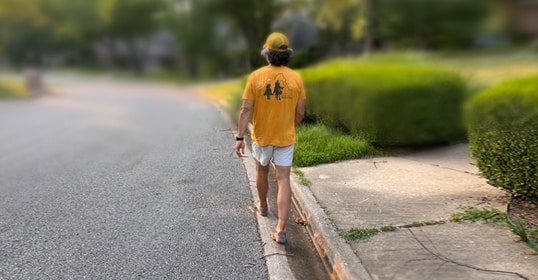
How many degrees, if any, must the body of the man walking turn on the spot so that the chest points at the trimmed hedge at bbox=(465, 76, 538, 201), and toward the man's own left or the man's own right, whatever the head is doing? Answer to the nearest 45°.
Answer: approximately 90° to the man's own right

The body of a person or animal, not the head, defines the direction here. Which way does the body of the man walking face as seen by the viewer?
away from the camera

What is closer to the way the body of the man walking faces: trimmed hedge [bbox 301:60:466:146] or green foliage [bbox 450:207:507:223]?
the trimmed hedge

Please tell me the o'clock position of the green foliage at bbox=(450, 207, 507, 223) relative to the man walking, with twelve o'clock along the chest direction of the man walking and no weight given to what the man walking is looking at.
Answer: The green foliage is roughly at 3 o'clock from the man walking.

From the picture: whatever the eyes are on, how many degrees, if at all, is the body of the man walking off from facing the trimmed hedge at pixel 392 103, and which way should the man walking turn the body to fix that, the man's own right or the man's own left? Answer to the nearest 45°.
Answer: approximately 45° to the man's own right

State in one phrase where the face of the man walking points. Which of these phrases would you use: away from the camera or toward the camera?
away from the camera

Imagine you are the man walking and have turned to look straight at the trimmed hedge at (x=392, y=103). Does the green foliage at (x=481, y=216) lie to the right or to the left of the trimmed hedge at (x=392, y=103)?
right

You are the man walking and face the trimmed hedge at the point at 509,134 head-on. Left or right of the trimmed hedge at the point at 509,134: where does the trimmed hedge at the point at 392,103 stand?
left
